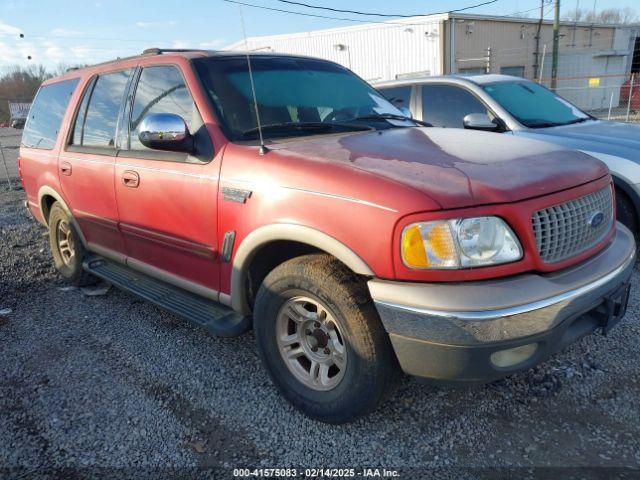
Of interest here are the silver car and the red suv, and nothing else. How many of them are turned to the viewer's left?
0

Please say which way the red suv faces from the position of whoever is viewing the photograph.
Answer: facing the viewer and to the right of the viewer

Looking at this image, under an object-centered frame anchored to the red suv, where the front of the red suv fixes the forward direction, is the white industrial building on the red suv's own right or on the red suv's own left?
on the red suv's own left

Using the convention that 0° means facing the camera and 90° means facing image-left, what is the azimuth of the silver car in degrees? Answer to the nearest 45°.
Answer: approximately 315°

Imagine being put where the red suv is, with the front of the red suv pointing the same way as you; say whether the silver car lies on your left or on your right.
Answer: on your left

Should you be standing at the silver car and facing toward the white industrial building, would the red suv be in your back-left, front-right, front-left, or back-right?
back-left

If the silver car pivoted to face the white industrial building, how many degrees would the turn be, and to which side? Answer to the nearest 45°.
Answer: approximately 135° to its left
